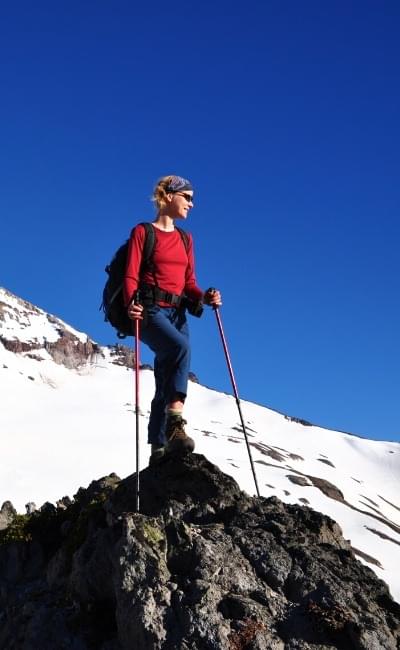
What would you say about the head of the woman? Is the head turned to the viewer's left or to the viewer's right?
to the viewer's right

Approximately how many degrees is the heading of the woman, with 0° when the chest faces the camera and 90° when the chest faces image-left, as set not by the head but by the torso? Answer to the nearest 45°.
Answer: approximately 315°
